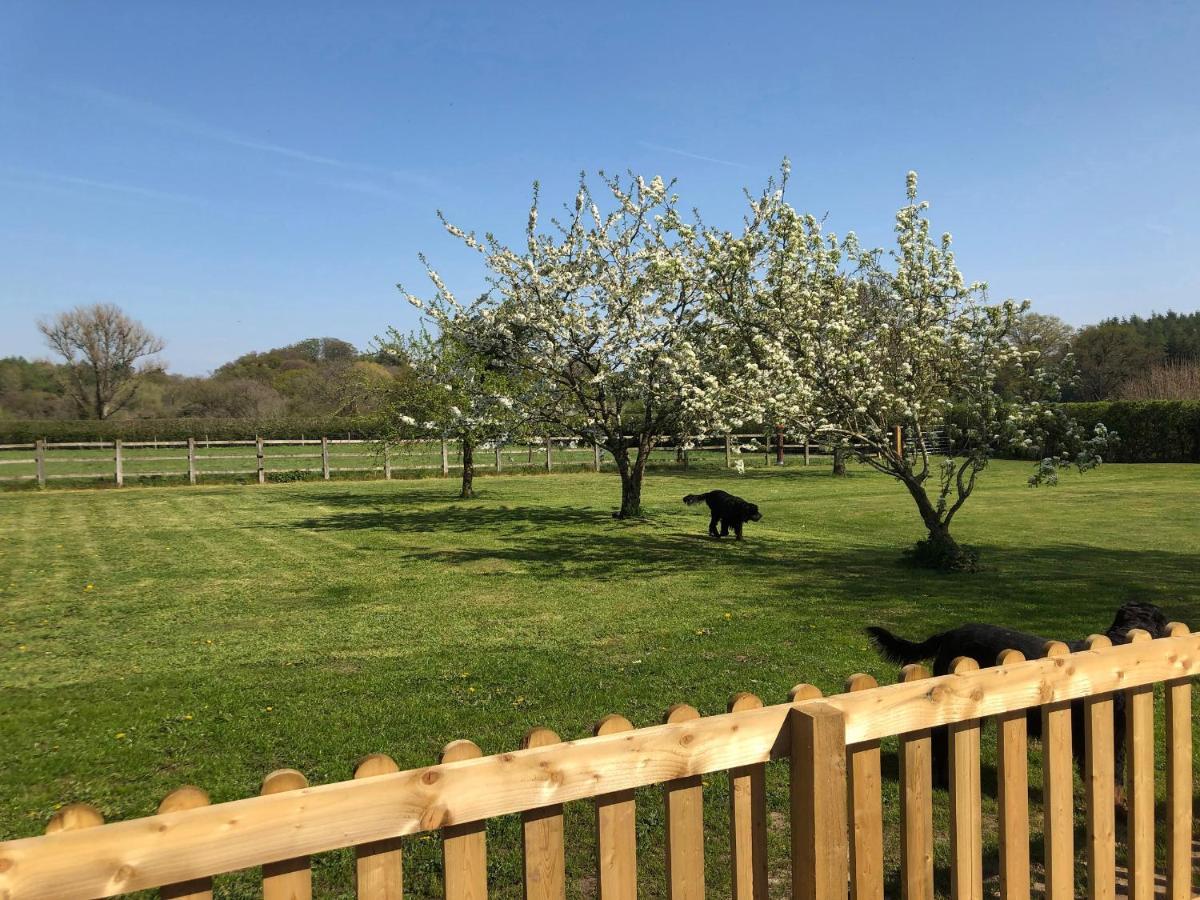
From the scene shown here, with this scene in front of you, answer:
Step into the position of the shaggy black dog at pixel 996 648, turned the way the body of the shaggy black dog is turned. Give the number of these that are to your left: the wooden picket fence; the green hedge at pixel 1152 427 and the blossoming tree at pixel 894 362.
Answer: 2

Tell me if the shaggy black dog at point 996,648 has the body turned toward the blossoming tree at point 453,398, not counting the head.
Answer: no

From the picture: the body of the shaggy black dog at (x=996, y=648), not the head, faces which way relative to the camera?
to the viewer's right

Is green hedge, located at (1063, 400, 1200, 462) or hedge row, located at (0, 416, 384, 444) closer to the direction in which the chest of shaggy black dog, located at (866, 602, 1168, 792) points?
the green hedge

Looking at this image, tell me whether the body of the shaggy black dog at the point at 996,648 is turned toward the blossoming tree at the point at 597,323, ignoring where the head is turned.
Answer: no

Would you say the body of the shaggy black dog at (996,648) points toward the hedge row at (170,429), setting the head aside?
no

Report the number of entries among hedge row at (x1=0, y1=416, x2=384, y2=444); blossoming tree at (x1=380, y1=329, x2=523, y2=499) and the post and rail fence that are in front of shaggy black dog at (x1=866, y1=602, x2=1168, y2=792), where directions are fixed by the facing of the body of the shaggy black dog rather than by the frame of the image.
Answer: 0

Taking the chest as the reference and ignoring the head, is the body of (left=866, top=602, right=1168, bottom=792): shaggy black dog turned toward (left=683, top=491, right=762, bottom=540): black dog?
no

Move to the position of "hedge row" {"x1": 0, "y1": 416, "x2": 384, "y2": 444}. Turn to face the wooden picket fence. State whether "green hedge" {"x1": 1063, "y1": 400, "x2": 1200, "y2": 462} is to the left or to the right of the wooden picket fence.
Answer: left

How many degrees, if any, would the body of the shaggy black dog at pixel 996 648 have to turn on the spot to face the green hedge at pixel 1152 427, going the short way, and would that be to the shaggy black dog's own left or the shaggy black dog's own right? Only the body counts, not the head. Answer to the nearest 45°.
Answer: approximately 90° to the shaggy black dog's own left

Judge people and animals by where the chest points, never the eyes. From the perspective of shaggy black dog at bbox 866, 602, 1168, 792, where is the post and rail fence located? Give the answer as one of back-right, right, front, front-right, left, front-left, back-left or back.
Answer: back-left

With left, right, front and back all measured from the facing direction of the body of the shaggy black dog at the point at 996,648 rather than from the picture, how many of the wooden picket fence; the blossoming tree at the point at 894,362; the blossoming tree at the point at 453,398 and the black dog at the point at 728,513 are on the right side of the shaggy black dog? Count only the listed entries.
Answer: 1

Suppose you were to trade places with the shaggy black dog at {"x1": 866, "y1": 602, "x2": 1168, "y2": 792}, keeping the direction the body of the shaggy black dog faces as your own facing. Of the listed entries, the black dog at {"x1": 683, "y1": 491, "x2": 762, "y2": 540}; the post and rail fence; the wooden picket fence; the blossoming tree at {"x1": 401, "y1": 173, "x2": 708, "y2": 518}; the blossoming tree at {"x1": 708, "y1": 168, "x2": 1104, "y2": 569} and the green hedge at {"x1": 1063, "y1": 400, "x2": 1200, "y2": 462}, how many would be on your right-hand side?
1
